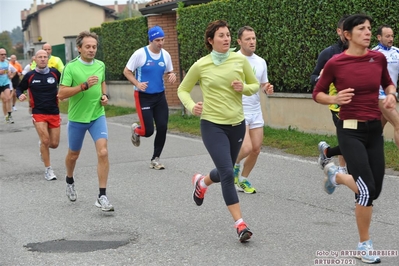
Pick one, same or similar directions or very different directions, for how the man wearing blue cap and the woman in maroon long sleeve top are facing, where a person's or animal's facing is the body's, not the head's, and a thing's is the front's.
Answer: same or similar directions

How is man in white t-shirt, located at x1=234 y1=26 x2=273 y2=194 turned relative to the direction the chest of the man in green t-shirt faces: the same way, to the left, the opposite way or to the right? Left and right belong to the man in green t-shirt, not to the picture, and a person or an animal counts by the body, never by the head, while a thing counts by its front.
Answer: the same way

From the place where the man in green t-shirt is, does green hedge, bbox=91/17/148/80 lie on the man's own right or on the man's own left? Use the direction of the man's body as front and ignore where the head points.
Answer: on the man's own left

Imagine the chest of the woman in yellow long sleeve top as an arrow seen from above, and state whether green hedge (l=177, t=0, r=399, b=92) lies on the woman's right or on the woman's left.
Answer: on the woman's left

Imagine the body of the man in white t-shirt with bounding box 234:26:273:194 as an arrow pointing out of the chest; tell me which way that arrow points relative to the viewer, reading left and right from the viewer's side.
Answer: facing the viewer and to the right of the viewer

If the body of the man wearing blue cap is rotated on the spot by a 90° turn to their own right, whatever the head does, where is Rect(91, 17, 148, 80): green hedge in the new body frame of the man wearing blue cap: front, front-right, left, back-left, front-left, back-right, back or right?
back-right

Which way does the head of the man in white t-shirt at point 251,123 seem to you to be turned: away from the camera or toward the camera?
toward the camera

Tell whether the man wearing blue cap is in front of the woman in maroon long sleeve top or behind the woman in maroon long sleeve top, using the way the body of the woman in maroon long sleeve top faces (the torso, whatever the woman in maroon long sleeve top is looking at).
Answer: behind

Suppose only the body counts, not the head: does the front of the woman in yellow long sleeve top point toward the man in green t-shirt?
no

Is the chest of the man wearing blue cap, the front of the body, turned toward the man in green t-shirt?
no

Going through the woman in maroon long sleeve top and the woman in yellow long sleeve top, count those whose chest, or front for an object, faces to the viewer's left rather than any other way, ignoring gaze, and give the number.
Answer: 0

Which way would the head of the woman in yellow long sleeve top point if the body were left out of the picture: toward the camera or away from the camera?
toward the camera

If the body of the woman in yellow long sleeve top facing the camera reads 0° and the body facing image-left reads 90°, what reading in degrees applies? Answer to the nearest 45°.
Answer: approximately 315°

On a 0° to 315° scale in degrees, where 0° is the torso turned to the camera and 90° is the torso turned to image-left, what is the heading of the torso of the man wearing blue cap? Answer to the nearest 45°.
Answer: approximately 315°

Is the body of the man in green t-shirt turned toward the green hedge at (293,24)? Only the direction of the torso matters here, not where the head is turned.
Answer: no

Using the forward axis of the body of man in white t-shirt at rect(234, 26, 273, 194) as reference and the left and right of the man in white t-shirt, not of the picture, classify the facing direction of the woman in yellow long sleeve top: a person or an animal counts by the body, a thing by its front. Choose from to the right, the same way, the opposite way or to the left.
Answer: the same way
